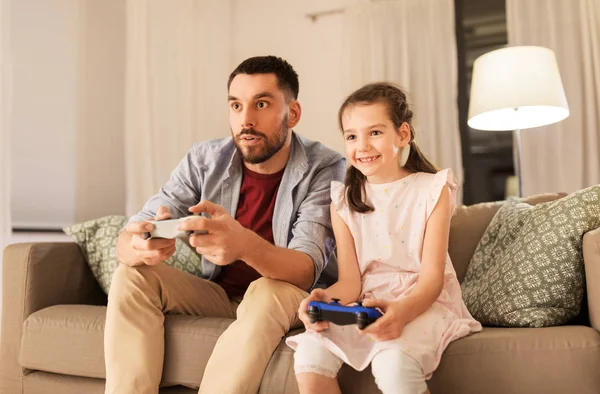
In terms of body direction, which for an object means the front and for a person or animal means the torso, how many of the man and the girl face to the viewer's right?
0

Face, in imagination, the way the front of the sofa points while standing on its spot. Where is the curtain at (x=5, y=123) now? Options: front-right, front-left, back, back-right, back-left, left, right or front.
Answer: back-right

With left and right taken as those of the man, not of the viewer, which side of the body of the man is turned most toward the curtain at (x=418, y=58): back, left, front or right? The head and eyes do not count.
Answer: back

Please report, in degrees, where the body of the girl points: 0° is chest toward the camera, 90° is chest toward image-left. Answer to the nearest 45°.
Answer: approximately 45°

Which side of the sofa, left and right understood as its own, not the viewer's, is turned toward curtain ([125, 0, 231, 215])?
back

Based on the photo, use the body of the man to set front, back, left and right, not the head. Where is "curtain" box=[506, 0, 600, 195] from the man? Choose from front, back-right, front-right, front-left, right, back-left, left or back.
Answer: back

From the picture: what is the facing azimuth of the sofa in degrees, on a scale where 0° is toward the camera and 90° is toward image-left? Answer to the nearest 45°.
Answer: approximately 0°

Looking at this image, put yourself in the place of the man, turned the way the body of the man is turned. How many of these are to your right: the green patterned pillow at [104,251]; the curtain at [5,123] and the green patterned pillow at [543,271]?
2

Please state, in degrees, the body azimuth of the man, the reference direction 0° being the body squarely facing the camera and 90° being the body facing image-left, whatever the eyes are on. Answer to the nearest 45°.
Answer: approximately 45°

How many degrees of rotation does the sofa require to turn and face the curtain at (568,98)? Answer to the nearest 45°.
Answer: approximately 135° to its left

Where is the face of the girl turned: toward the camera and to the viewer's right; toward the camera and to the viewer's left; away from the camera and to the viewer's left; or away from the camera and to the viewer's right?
toward the camera and to the viewer's left
